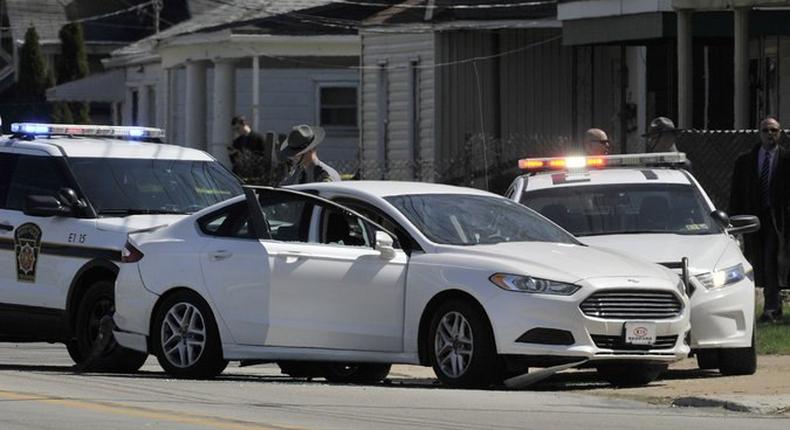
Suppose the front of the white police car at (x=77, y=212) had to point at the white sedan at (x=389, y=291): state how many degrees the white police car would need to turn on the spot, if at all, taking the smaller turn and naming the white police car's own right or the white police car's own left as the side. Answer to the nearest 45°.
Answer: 0° — it already faces it

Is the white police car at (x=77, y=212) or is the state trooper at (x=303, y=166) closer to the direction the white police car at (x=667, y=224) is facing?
the white police car

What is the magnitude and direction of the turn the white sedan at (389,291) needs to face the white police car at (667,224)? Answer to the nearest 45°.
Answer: approximately 90° to its left

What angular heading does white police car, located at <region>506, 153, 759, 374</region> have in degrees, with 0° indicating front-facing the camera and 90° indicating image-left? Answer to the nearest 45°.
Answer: approximately 0°

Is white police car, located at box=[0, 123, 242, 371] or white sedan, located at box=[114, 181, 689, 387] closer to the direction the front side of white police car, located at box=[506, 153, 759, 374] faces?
the white sedan

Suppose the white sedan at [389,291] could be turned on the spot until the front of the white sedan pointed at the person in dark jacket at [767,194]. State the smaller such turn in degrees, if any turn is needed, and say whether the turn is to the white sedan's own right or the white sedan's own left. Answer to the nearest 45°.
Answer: approximately 90° to the white sedan's own left

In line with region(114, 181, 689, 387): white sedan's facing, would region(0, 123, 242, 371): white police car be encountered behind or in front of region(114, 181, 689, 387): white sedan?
behind

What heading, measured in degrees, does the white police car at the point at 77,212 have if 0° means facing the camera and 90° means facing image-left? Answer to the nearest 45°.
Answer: approximately 315°

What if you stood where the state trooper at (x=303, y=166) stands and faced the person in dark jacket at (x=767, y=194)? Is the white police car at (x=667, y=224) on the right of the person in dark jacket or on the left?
right

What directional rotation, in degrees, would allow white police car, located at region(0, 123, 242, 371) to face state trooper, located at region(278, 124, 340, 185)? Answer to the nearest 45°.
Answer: approximately 90° to its left

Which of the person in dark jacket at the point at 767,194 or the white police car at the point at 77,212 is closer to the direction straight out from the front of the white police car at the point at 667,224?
the white police car

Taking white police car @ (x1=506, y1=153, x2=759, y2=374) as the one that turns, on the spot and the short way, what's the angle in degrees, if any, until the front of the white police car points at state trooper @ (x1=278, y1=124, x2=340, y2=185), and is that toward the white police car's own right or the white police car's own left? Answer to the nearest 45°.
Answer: approximately 135° to the white police car's own right

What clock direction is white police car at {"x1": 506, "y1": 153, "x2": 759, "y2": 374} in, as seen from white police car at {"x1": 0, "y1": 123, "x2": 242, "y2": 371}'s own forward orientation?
white police car at {"x1": 506, "y1": 153, "x2": 759, "y2": 374} is roughly at 11 o'clock from white police car at {"x1": 0, "y1": 123, "x2": 242, "y2": 371}.

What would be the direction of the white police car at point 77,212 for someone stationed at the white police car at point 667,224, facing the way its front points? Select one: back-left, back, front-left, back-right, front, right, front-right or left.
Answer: right
